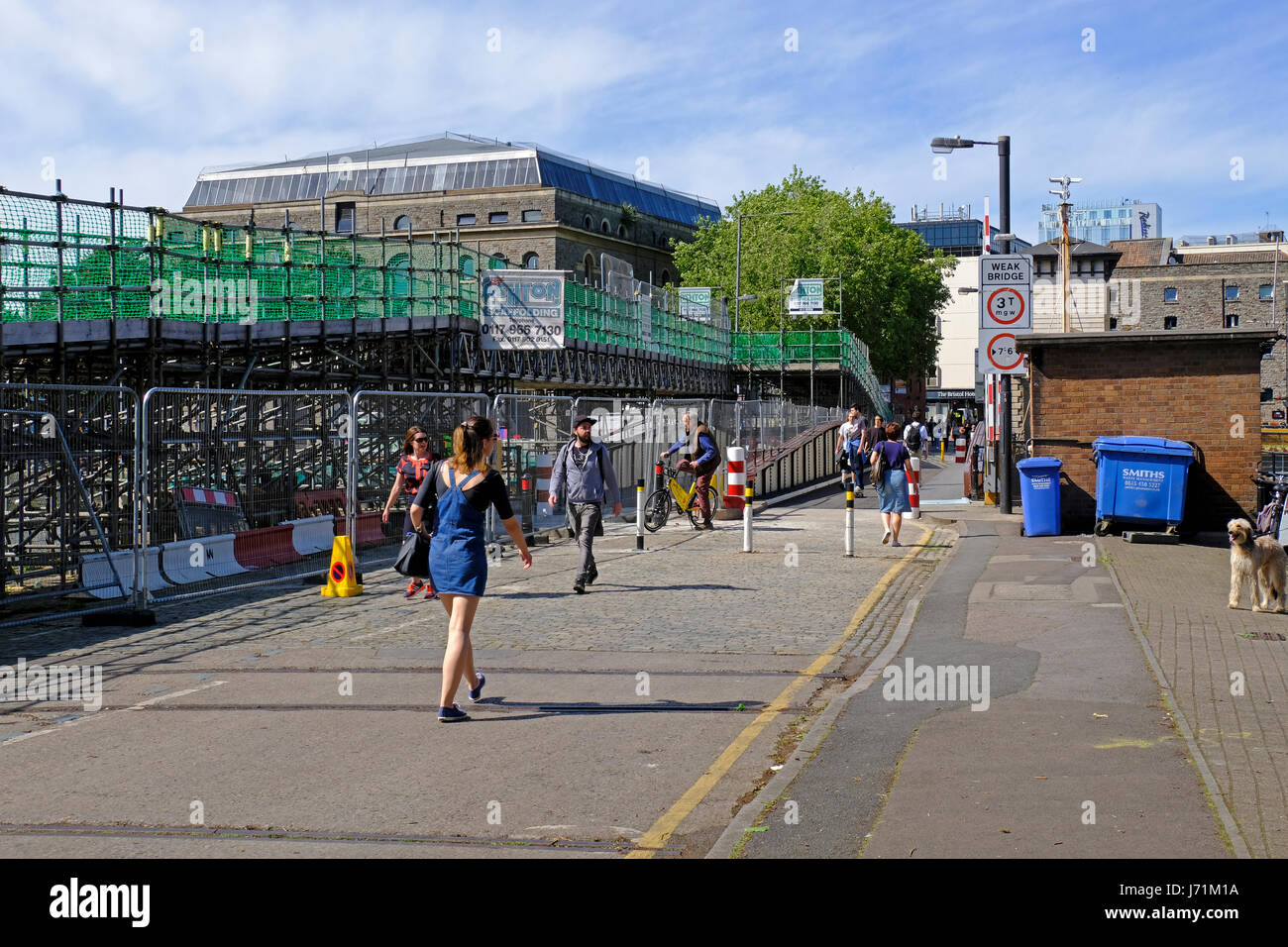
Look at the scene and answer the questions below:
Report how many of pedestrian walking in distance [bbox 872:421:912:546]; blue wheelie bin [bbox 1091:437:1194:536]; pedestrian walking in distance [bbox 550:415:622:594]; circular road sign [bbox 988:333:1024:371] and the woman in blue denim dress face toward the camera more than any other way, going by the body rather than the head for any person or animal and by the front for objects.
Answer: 3

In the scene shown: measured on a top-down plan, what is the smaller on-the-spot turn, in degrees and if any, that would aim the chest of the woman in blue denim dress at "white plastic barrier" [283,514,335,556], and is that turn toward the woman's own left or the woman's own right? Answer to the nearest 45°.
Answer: approximately 45° to the woman's own left

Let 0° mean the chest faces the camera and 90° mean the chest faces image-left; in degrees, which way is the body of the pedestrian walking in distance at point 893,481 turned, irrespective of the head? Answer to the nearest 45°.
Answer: approximately 180°

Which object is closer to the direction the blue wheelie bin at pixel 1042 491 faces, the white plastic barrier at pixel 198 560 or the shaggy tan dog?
the shaggy tan dog

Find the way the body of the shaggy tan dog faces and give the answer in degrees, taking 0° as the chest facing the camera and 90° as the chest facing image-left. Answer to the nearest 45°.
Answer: approximately 45°

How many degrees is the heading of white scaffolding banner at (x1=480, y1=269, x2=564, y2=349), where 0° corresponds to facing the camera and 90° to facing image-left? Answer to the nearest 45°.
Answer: approximately 0°

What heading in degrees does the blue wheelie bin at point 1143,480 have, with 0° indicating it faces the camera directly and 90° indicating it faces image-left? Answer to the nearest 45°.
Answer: approximately 0°
